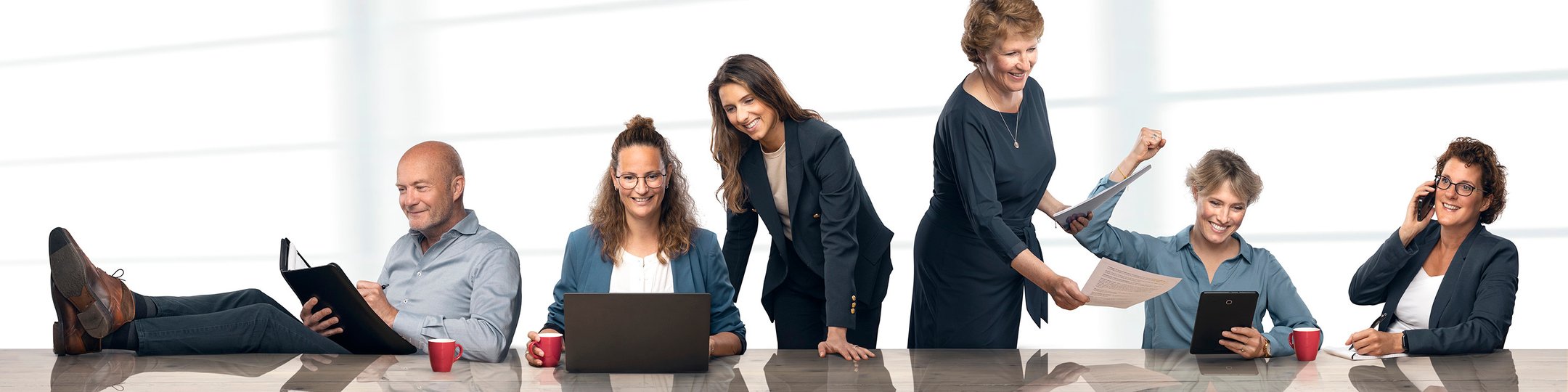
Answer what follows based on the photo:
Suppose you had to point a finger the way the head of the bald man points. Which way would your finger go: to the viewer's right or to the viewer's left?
to the viewer's left

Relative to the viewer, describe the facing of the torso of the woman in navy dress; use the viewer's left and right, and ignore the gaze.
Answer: facing the viewer and to the right of the viewer

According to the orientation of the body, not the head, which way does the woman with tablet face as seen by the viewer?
toward the camera

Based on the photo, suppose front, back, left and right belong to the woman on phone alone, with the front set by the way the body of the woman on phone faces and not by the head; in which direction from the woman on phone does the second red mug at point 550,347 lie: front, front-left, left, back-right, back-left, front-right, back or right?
front

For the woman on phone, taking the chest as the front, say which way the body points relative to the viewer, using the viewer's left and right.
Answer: facing the viewer and to the left of the viewer

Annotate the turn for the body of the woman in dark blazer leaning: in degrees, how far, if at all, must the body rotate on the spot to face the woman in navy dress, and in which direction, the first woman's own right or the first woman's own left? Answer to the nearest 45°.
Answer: approximately 135° to the first woman's own left

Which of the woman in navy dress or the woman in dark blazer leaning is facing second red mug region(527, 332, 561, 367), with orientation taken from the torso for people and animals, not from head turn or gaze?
the woman in dark blazer leaning

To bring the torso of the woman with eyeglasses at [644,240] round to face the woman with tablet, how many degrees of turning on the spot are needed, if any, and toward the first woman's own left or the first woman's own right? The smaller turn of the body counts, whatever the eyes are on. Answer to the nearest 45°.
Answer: approximately 90° to the first woman's own left

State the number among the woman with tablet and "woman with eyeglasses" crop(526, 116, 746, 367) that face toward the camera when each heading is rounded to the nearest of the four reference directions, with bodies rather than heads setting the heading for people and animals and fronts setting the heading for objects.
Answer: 2

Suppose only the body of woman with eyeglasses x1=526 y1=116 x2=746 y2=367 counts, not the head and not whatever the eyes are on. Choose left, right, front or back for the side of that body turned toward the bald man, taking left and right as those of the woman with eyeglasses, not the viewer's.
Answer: right

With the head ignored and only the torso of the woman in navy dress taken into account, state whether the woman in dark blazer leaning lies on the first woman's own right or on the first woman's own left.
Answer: on the first woman's own right

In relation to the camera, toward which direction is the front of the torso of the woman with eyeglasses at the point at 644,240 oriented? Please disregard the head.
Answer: toward the camera

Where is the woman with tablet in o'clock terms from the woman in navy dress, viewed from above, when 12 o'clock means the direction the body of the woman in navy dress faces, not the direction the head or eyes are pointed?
The woman with tablet is roughly at 10 o'clock from the woman in navy dress.
